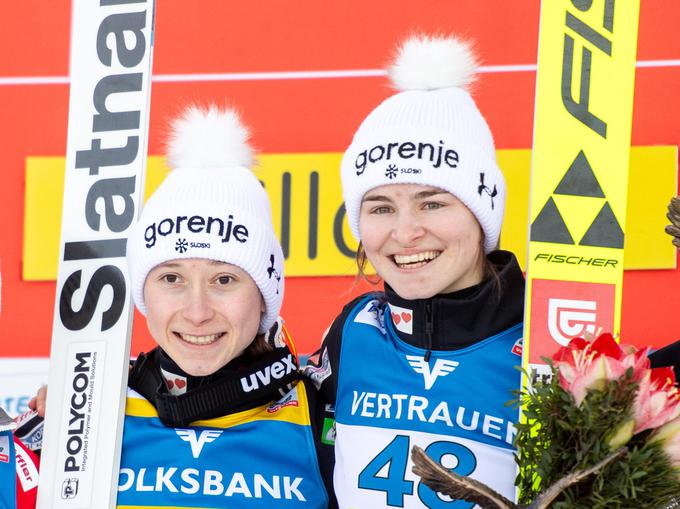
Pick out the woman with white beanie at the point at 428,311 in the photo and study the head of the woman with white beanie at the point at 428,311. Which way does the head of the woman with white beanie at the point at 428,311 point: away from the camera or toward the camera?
toward the camera

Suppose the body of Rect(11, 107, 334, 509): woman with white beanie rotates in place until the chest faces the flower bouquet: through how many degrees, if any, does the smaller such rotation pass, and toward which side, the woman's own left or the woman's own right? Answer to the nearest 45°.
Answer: approximately 45° to the woman's own left

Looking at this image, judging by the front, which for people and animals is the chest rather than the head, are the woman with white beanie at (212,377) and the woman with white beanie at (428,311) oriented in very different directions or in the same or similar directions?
same or similar directions

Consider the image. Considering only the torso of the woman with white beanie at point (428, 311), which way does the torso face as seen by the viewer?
toward the camera

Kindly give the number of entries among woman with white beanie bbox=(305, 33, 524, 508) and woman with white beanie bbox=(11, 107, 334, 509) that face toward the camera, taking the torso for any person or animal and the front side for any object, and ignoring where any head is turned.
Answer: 2

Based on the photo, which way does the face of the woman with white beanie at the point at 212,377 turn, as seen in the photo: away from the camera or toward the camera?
toward the camera

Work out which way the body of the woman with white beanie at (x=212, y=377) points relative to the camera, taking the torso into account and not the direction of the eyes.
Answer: toward the camera
